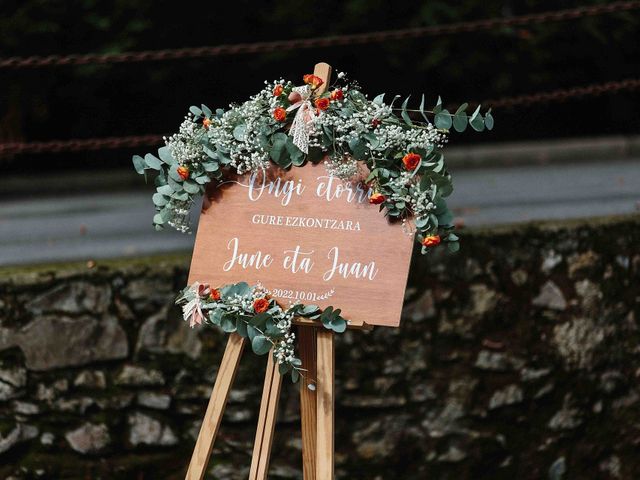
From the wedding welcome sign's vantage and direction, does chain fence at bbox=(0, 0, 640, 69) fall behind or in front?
behind

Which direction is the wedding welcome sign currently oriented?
toward the camera
